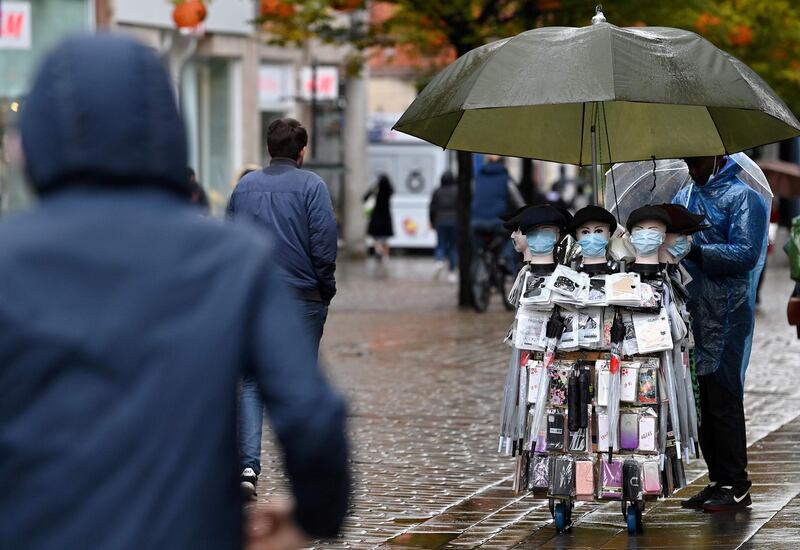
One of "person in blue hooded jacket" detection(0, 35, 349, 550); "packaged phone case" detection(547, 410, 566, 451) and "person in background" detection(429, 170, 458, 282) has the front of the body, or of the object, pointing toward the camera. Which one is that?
the packaged phone case

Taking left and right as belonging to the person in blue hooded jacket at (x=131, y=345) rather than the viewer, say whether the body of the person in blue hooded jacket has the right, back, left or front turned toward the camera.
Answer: back

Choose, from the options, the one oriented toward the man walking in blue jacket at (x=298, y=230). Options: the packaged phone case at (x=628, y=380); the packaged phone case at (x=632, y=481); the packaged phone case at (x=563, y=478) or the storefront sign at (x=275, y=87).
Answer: the storefront sign

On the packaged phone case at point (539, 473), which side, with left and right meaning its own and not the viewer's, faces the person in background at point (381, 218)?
back

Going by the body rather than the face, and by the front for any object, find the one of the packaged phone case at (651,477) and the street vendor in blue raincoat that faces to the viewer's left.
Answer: the street vendor in blue raincoat

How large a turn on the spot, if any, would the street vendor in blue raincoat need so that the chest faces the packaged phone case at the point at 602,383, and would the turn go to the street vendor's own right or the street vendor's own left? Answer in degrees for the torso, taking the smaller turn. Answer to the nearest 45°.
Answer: approximately 45° to the street vendor's own left

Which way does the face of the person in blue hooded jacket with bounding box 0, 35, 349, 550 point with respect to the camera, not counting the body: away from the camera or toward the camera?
away from the camera

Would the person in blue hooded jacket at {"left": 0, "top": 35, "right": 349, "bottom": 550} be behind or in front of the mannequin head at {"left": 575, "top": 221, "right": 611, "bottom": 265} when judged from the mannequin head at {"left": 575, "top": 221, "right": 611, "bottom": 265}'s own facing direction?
in front

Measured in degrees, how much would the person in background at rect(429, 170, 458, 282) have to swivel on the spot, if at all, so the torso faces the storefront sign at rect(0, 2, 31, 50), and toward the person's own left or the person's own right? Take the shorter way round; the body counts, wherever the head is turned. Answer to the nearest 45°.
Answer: approximately 135° to the person's own left
